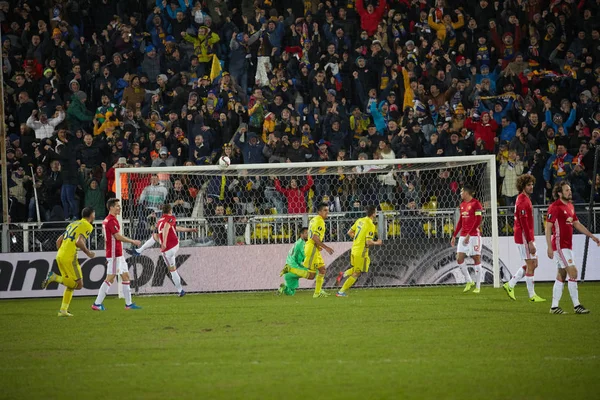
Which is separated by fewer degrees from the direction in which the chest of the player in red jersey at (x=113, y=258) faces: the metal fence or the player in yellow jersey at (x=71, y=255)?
the metal fence

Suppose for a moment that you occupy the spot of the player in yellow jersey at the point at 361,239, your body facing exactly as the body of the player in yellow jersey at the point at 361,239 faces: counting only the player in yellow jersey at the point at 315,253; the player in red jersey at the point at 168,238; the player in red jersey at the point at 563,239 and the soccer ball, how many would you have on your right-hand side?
1

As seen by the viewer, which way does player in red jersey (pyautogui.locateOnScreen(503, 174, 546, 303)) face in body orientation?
to the viewer's right

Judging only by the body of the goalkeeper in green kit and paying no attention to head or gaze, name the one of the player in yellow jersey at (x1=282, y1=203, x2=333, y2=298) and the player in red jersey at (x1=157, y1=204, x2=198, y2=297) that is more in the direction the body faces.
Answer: the player in yellow jersey

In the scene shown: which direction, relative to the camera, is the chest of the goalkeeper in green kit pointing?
to the viewer's right
